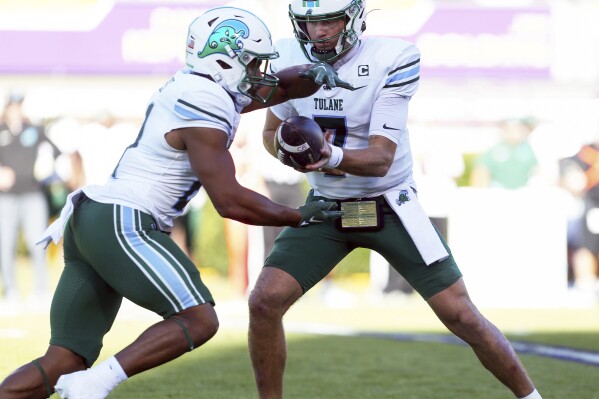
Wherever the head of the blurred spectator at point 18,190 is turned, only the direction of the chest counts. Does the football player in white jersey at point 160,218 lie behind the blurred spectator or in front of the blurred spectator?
in front

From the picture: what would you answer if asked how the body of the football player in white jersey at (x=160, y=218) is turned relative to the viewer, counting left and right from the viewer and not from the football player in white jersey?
facing to the right of the viewer

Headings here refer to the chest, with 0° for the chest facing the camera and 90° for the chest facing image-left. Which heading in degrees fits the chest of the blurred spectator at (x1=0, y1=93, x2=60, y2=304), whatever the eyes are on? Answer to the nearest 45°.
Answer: approximately 0°

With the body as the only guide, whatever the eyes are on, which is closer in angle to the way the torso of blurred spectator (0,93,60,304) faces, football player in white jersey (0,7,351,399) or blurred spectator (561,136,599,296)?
the football player in white jersey

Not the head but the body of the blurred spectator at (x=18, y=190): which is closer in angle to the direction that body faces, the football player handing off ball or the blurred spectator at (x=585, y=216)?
the football player handing off ball

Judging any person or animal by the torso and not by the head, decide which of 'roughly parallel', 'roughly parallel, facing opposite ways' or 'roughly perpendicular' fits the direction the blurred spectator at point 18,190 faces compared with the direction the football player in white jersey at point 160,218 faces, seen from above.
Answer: roughly perpendicular

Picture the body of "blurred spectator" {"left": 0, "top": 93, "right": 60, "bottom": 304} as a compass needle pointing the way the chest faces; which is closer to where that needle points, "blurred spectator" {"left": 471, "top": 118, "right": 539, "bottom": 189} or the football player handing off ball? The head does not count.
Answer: the football player handing off ball

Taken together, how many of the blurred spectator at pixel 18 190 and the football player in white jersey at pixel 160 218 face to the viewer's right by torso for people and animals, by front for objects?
1
